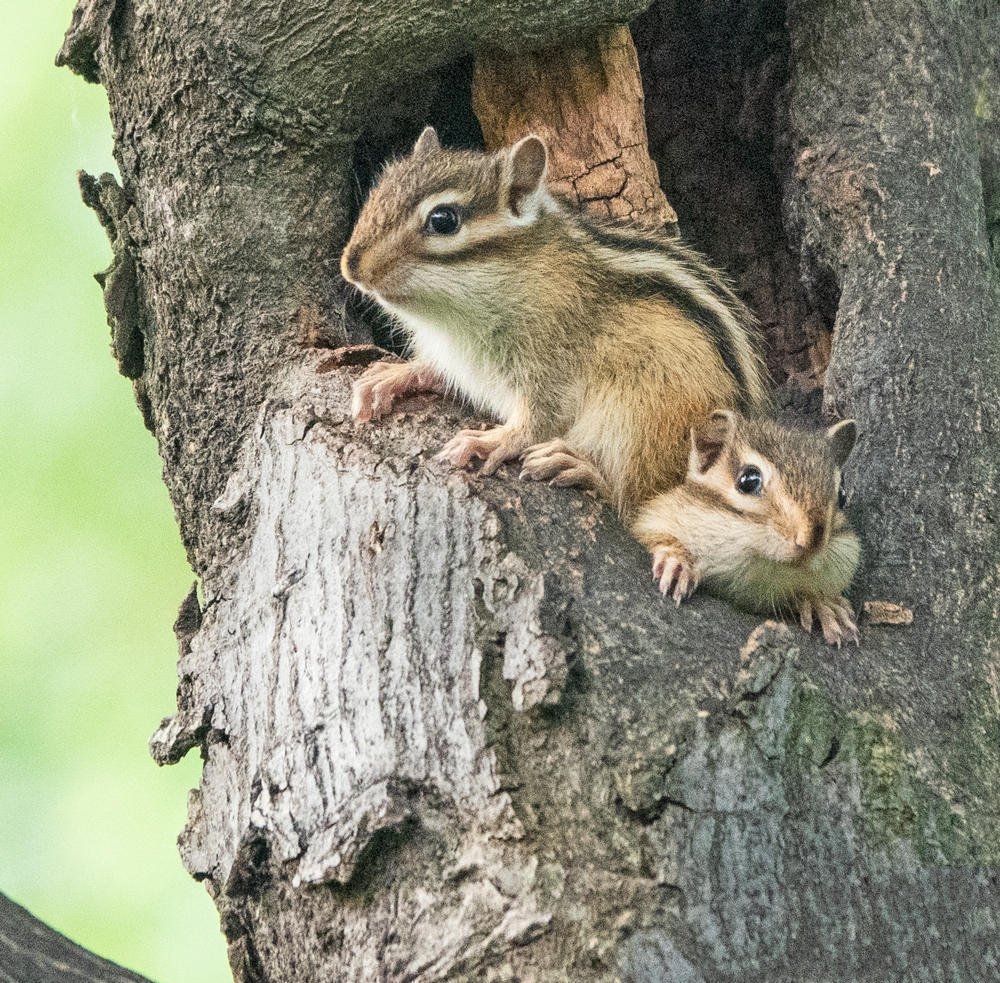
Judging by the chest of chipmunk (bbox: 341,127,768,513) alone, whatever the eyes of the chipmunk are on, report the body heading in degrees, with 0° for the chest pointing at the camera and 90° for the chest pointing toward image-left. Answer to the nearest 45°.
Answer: approximately 90°

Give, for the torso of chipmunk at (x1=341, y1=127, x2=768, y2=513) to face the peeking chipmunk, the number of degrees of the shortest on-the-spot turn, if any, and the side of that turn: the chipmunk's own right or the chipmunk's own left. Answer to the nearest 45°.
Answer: approximately 135° to the chipmunk's own left
